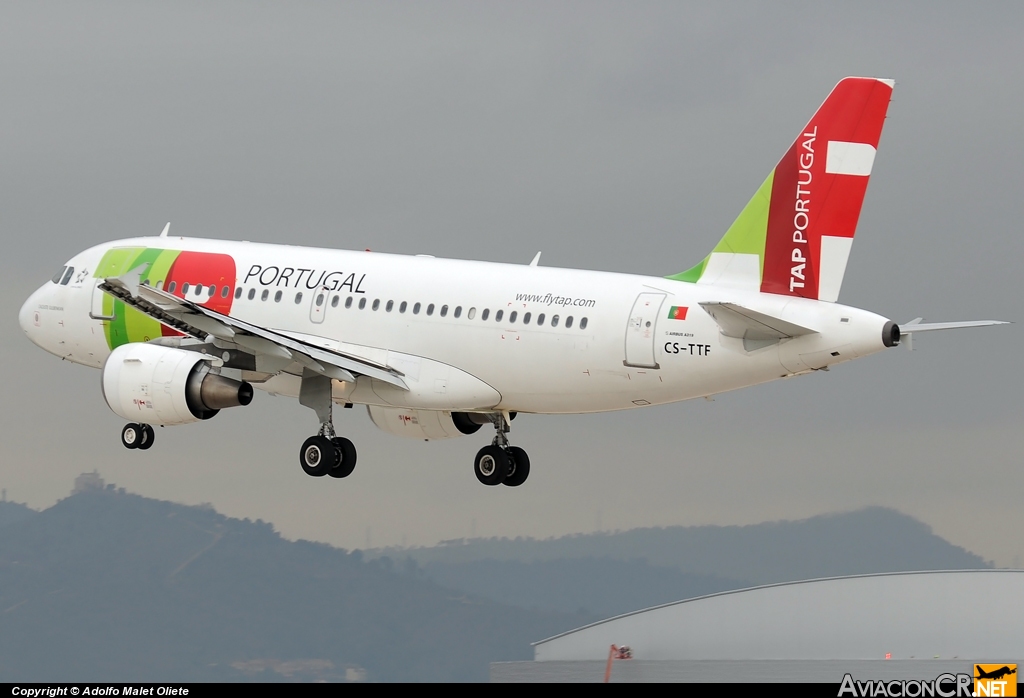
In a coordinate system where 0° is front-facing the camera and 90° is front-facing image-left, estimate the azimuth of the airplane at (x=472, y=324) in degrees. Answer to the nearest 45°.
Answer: approximately 135°
